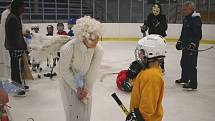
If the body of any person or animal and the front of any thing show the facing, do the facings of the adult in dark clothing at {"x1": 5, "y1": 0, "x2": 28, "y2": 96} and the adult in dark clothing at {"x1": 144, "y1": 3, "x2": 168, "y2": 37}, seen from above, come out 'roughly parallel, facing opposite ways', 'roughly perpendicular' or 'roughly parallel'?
roughly perpendicular

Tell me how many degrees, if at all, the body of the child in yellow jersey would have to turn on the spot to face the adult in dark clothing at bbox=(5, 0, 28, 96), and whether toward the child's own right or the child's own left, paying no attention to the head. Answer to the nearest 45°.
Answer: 0° — they already face them

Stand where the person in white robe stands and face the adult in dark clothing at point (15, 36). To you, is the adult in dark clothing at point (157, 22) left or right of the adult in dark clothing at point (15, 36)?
right

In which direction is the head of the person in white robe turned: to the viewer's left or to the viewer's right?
to the viewer's right

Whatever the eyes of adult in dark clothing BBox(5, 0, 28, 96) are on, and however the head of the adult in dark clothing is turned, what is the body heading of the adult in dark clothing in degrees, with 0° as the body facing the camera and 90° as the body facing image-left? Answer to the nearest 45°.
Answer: approximately 270°

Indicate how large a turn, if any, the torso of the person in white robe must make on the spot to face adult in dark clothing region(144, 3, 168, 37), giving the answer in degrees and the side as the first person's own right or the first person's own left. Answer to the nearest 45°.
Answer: approximately 135° to the first person's own left

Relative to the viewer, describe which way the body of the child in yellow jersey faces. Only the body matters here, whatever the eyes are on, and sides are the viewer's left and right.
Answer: facing away from the viewer and to the left of the viewer

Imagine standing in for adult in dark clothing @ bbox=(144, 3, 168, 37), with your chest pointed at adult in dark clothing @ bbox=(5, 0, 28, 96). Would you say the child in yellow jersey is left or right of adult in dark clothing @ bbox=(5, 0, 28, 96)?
left

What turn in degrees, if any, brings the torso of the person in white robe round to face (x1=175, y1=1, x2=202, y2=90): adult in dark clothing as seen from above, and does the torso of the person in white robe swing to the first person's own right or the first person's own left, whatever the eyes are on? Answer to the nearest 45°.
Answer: approximately 90° to the first person's own left

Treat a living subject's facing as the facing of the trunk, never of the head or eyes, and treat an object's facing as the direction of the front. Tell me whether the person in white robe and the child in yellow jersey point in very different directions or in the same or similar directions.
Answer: very different directions

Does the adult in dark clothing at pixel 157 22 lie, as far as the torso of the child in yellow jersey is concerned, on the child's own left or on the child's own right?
on the child's own right

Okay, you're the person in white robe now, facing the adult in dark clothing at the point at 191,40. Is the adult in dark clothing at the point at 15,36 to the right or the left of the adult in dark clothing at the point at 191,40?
left
